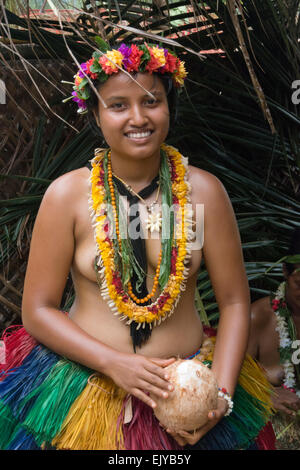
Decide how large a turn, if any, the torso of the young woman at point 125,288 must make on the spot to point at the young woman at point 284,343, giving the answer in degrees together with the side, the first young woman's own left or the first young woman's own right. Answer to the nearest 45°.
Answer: approximately 135° to the first young woman's own left

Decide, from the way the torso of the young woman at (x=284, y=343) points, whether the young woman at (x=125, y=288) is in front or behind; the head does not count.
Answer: in front

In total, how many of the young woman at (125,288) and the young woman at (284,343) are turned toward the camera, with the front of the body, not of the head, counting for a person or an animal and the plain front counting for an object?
2

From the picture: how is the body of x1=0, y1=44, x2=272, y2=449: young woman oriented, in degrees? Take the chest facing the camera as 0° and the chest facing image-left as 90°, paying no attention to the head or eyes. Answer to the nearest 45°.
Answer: approximately 0°

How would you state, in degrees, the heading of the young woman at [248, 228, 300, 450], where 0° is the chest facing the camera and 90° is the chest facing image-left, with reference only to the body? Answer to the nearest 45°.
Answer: approximately 0°
